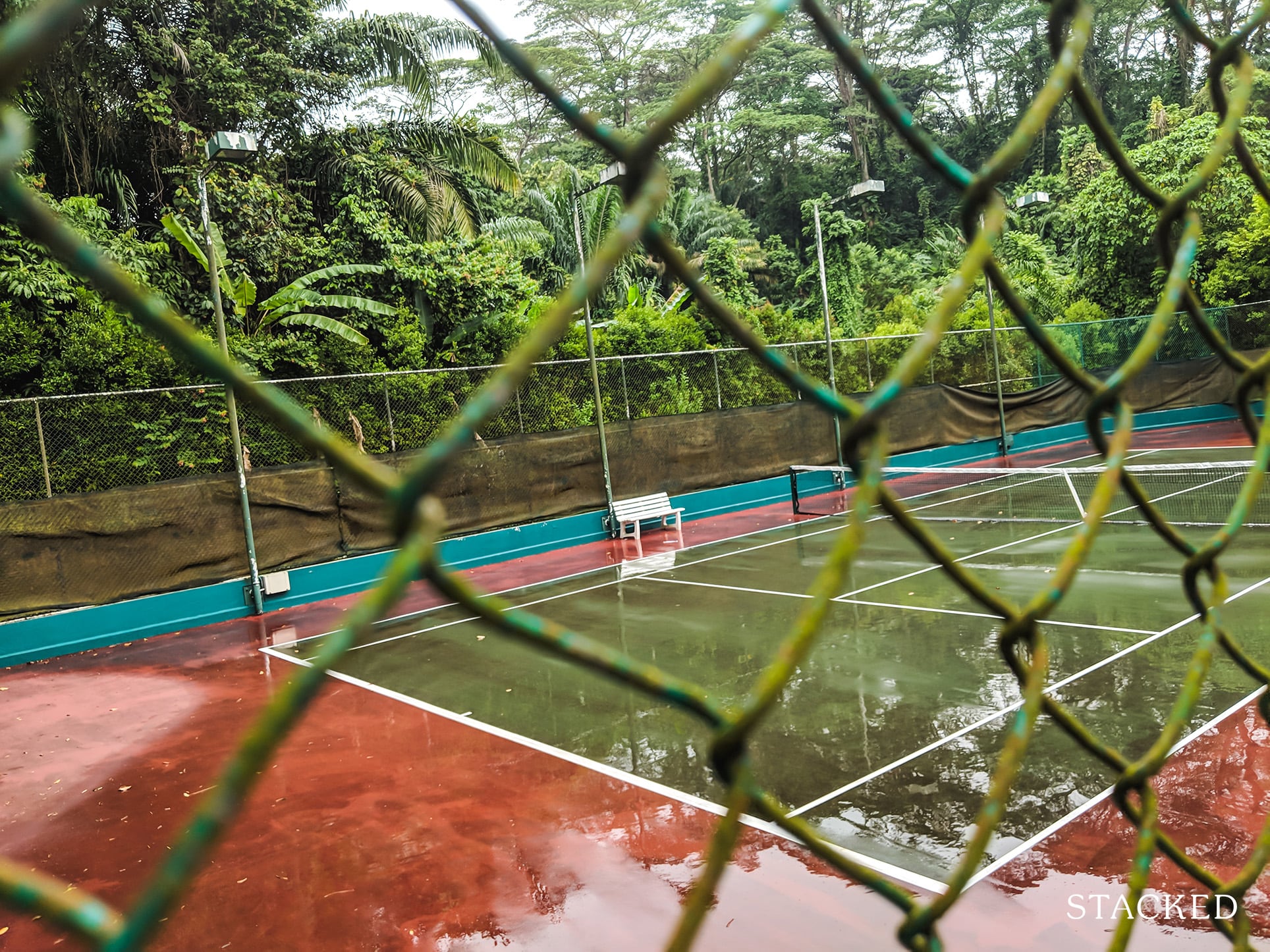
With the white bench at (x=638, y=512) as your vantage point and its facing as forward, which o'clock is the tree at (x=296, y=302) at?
The tree is roughly at 5 o'clock from the white bench.

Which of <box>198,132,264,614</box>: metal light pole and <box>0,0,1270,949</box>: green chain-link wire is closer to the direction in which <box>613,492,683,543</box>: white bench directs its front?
the green chain-link wire

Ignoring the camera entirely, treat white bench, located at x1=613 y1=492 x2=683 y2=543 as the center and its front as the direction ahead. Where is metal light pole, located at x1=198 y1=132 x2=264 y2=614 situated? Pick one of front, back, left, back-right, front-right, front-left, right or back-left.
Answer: right

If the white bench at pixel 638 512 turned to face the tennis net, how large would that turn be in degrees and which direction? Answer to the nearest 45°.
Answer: approximately 45° to its left

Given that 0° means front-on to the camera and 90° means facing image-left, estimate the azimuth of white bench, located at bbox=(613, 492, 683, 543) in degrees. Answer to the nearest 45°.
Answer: approximately 315°

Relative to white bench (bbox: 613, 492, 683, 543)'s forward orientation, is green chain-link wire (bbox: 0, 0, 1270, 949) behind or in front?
in front
